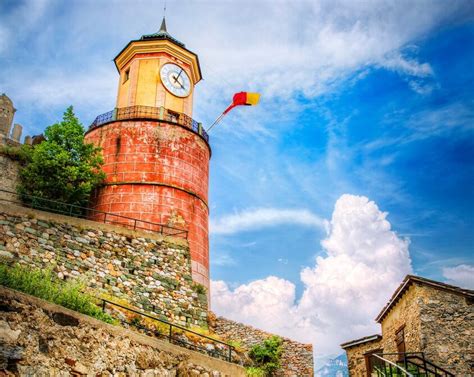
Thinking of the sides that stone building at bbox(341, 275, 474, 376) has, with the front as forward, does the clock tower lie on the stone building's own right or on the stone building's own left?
on the stone building's own right

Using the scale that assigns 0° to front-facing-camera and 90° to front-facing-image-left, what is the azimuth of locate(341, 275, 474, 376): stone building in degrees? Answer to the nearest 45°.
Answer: approximately 45°

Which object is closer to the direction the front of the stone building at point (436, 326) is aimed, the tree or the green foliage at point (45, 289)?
the green foliage

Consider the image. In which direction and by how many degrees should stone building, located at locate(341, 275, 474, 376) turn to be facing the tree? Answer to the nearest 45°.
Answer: approximately 45° to its right

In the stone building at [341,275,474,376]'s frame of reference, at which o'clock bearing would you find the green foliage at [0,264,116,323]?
The green foliage is roughly at 12 o'clock from the stone building.
